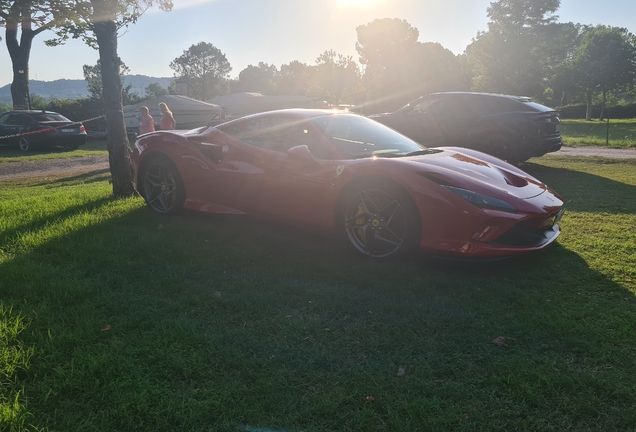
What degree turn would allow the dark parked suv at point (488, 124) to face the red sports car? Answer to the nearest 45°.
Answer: approximately 135° to its left

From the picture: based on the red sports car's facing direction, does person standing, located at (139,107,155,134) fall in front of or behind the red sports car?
behind

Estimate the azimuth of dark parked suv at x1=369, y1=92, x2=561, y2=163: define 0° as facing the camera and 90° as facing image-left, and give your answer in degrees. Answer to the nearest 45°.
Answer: approximately 135°

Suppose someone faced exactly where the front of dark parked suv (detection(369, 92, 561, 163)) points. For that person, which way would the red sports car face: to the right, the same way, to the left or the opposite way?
the opposite way

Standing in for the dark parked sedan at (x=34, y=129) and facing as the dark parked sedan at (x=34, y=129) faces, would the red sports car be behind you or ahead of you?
behind

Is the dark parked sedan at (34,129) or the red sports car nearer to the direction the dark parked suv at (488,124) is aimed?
the dark parked sedan

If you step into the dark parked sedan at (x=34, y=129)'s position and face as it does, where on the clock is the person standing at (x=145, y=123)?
The person standing is roughly at 7 o'clock from the dark parked sedan.

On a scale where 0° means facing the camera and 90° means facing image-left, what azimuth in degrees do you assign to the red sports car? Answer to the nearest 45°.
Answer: approximately 315°

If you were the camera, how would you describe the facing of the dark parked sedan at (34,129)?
facing away from the viewer and to the left of the viewer
